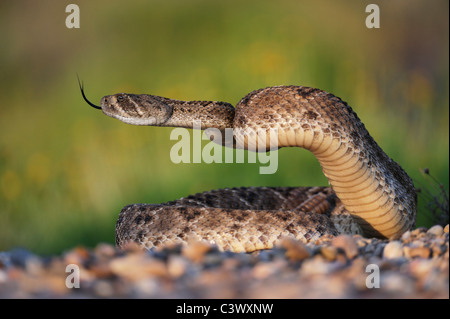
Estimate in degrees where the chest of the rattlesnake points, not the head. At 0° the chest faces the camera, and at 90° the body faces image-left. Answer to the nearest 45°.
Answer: approximately 90°

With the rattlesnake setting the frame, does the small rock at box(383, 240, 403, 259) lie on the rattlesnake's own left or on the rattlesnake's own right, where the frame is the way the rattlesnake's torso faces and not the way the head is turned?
on the rattlesnake's own left

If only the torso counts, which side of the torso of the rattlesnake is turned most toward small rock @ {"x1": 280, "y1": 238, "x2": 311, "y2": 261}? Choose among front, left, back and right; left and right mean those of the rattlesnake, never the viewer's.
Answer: left

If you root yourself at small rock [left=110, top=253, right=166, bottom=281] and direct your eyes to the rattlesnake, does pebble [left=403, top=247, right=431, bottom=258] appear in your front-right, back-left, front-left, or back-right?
front-right

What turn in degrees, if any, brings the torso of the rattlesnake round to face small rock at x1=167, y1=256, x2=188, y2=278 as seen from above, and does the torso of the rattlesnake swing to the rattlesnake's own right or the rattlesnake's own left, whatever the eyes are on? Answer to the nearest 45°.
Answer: approximately 90° to the rattlesnake's own left

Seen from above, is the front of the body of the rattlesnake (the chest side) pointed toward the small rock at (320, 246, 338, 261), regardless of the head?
no

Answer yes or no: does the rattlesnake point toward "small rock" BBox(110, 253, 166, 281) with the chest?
no

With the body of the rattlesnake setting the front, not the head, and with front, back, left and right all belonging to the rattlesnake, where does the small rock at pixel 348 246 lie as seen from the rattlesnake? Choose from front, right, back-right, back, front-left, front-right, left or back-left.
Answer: left
